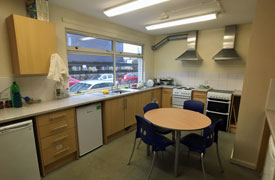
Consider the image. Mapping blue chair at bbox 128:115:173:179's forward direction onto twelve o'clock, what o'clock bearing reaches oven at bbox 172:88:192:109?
The oven is roughly at 11 o'clock from the blue chair.

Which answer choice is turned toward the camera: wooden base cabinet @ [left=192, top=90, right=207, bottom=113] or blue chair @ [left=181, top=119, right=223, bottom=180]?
the wooden base cabinet

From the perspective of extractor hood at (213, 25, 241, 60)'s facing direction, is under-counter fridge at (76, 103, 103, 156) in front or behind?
in front

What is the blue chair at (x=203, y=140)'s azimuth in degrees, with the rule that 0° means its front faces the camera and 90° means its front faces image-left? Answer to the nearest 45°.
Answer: approximately 135°

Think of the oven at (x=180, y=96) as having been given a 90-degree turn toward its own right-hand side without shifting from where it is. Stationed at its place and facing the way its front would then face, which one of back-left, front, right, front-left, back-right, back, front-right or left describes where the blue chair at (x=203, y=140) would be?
left

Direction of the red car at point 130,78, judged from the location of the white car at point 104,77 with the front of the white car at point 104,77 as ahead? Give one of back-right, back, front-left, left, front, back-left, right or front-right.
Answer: back-right

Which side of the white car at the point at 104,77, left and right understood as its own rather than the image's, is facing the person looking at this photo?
left

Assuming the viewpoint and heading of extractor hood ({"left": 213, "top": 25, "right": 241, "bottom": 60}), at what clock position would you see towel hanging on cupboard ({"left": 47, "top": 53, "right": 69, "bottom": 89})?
The towel hanging on cupboard is roughly at 1 o'clock from the extractor hood.

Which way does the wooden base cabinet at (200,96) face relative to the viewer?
toward the camera

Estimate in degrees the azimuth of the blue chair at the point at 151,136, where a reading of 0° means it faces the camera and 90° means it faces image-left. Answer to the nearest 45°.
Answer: approximately 225°

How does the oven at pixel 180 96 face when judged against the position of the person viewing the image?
facing the viewer

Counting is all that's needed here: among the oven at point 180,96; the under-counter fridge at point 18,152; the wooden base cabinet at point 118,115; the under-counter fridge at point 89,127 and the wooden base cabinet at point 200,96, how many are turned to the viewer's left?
0

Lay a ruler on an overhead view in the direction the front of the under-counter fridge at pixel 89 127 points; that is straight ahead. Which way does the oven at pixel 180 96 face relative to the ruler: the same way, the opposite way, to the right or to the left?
to the right

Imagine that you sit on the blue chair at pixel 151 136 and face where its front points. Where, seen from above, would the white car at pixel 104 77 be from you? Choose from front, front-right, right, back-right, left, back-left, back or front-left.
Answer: left
